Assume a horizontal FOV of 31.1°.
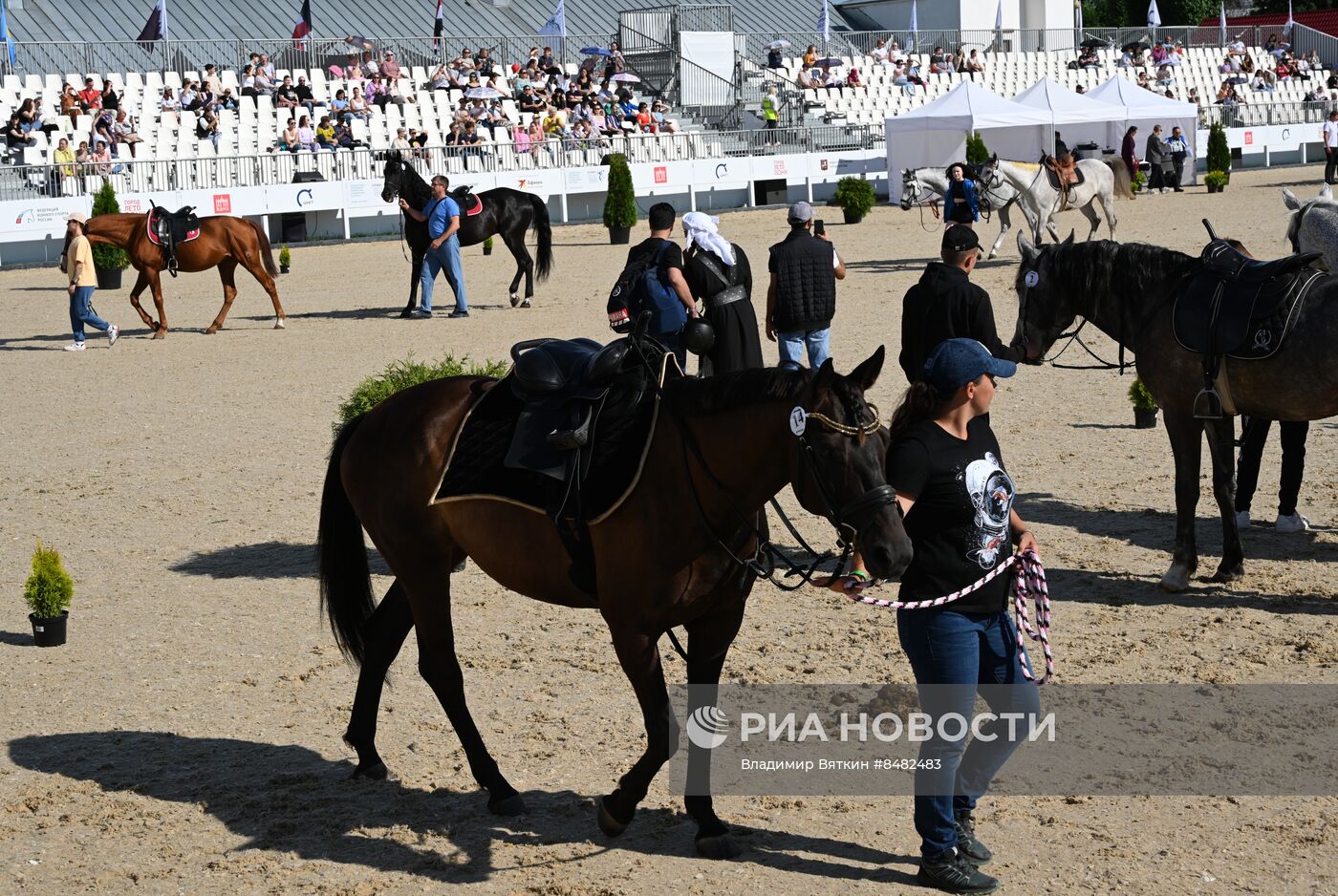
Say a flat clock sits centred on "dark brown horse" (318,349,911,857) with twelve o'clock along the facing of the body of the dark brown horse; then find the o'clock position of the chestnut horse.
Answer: The chestnut horse is roughly at 7 o'clock from the dark brown horse.

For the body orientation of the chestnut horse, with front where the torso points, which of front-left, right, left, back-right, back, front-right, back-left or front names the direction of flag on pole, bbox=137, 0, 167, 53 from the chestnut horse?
right

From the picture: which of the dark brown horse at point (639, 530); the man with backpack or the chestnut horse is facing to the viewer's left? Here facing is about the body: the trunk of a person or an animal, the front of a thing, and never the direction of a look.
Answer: the chestnut horse

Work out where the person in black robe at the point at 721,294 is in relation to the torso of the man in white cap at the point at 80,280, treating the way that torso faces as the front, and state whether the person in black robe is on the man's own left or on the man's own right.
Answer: on the man's own left

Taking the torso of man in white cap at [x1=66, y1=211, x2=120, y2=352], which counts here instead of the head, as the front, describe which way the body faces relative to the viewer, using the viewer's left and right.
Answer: facing to the left of the viewer

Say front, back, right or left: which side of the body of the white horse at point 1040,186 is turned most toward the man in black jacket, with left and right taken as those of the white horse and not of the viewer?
left

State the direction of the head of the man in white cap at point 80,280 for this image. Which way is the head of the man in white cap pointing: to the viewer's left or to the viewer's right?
to the viewer's left

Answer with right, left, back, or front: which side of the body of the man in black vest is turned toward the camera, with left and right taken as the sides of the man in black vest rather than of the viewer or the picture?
back

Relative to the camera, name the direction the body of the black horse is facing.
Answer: to the viewer's left

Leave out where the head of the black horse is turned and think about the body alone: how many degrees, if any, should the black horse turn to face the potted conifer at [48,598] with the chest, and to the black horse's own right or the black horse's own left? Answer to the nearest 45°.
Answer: approximately 90° to the black horse's own left

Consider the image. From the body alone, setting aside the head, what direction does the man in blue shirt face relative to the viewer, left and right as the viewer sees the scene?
facing the viewer and to the left of the viewer

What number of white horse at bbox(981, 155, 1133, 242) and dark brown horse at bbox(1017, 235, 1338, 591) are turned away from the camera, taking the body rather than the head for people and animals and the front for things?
0

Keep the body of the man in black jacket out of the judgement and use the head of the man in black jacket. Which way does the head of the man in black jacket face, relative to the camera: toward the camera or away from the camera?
away from the camera

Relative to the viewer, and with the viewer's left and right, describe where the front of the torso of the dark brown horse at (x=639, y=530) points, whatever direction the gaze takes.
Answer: facing the viewer and to the right of the viewer

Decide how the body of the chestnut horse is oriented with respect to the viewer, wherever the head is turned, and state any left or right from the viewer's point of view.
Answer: facing to the left of the viewer
